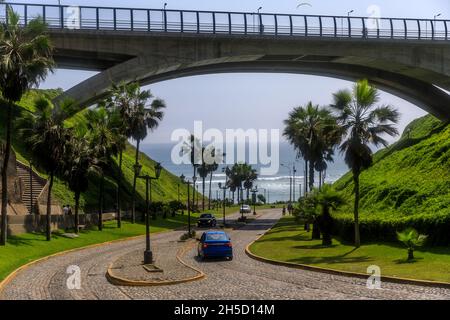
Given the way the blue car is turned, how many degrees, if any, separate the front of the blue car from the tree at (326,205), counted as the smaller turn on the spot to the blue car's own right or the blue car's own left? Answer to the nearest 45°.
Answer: approximately 45° to the blue car's own right

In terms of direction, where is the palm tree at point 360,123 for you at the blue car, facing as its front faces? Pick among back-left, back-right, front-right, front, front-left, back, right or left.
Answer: right

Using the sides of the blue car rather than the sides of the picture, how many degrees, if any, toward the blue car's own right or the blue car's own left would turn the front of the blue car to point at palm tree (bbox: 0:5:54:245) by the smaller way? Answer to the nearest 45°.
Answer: approximately 90° to the blue car's own left

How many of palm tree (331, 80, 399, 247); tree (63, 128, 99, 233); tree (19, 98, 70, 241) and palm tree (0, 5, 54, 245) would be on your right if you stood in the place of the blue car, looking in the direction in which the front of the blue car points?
1

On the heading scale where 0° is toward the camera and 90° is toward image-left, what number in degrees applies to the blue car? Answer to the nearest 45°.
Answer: approximately 180°

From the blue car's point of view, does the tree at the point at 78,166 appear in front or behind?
in front
